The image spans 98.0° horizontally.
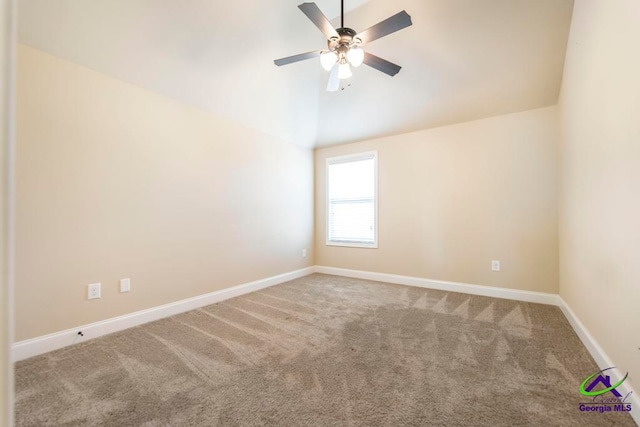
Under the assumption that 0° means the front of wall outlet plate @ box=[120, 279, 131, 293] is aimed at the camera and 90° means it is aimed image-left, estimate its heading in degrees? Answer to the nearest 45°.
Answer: approximately 315°

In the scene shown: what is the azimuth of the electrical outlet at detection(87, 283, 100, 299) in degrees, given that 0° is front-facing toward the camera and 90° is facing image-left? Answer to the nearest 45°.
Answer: approximately 315°

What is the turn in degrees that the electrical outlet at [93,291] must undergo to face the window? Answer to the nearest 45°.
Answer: approximately 45° to its left
